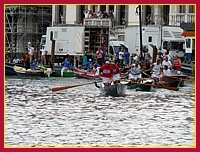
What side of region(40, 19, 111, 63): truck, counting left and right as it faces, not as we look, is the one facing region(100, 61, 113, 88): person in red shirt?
left

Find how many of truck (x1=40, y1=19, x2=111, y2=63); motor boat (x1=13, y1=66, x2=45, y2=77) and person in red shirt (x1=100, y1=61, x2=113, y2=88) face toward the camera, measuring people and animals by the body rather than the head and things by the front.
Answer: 1

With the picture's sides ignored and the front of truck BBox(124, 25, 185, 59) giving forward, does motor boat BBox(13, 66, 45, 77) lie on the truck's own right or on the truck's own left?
on the truck's own right

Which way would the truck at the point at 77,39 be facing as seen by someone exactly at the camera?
facing to the left of the viewer

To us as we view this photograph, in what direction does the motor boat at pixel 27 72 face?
facing to the left of the viewer

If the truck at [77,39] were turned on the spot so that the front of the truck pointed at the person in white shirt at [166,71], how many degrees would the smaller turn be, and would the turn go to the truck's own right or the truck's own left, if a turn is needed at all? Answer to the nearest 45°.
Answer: approximately 90° to the truck's own left

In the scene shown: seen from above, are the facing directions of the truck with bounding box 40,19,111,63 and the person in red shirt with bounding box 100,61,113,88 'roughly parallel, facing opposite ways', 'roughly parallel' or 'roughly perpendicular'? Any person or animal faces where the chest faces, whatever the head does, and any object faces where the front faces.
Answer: roughly perpendicular
